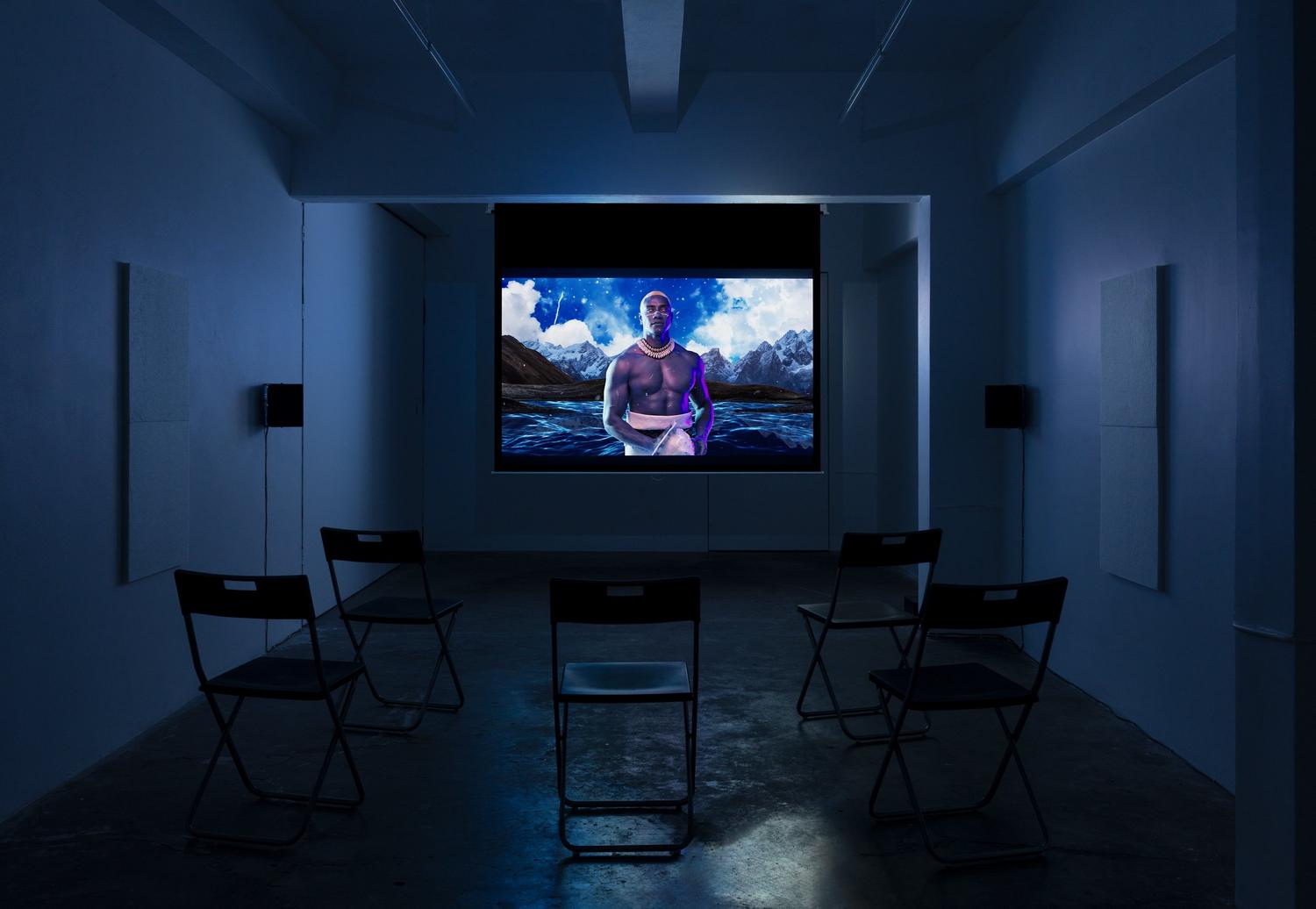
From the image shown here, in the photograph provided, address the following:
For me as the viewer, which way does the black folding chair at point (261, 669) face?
facing away from the viewer and to the right of the viewer

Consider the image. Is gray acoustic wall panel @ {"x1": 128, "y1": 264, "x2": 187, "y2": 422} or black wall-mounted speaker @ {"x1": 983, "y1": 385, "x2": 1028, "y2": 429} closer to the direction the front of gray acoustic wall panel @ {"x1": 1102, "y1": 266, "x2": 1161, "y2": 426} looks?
the gray acoustic wall panel

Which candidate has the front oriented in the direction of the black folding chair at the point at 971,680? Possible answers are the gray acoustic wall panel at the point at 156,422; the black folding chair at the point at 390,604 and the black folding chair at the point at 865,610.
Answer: the gray acoustic wall panel

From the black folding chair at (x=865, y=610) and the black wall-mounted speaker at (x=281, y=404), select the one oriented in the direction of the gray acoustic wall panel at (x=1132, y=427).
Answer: the black wall-mounted speaker

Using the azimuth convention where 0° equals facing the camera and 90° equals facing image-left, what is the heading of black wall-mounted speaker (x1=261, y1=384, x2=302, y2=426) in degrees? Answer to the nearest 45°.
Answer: approximately 315°

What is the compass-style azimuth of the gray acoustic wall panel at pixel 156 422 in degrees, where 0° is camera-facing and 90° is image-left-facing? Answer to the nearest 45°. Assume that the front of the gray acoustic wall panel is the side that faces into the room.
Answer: approximately 315°

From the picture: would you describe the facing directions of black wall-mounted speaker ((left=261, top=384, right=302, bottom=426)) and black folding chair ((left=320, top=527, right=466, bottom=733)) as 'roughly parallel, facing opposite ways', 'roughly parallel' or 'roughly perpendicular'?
roughly perpendicular

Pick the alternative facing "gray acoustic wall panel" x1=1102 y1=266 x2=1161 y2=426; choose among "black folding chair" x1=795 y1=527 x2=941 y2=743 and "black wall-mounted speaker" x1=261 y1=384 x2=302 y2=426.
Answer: the black wall-mounted speaker

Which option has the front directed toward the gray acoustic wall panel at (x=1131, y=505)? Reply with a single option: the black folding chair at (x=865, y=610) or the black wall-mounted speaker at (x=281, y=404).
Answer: the black wall-mounted speaker
